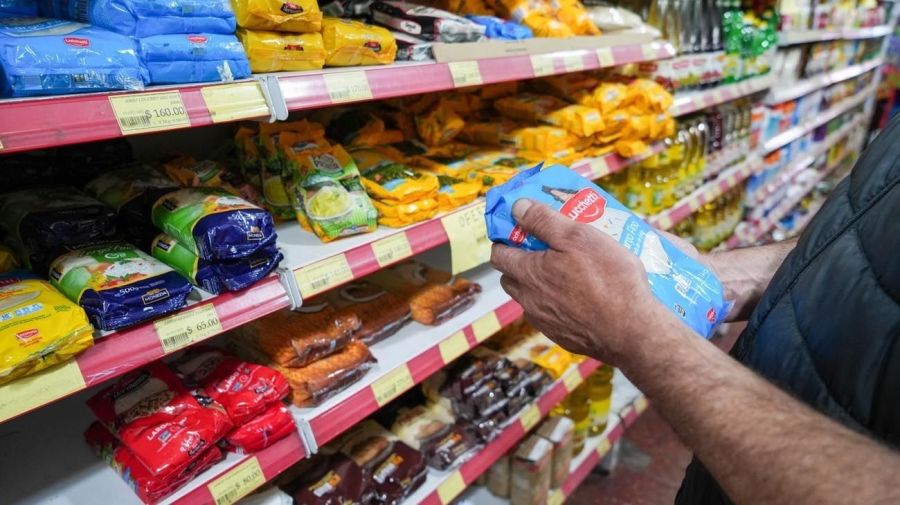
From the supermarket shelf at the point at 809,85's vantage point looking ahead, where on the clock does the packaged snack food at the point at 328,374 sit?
The packaged snack food is roughly at 2 o'clock from the supermarket shelf.

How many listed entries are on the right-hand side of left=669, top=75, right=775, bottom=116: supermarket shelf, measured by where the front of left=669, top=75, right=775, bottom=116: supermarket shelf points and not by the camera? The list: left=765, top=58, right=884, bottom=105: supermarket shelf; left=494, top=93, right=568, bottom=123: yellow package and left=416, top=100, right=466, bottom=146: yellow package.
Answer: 2

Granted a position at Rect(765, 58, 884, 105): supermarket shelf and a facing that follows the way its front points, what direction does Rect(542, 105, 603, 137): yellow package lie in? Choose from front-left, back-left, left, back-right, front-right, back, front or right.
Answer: front-right

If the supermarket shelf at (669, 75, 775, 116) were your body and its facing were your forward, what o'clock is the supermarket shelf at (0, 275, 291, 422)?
the supermarket shelf at (0, 275, 291, 422) is roughly at 2 o'clock from the supermarket shelf at (669, 75, 775, 116).

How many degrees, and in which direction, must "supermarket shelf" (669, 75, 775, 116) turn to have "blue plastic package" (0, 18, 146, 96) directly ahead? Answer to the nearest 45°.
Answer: approximately 45° to its right

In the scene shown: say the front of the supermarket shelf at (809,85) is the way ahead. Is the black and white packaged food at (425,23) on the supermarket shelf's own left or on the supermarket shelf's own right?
on the supermarket shelf's own right

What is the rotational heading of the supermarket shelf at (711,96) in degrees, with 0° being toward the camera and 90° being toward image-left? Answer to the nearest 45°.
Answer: approximately 315°

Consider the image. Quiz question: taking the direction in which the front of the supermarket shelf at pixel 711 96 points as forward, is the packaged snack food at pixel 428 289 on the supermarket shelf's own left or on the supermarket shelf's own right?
on the supermarket shelf's own right

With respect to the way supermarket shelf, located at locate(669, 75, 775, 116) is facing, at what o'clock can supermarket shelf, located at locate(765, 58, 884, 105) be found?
supermarket shelf, located at locate(765, 58, 884, 105) is roughly at 8 o'clock from supermarket shelf, located at locate(669, 75, 775, 116).

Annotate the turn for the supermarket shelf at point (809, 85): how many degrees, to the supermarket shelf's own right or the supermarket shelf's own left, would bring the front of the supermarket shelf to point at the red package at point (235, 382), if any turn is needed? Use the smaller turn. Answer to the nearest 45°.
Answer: approximately 45° to the supermarket shelf's own right

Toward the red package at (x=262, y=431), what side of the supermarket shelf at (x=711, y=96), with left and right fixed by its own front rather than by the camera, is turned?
right

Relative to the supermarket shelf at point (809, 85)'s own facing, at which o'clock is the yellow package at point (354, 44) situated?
The yellow package is roughly at 2 o'clock from the supermarket shelf.

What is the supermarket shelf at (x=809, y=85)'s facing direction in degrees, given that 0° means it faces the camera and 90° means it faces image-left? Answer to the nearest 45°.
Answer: approximately 315°

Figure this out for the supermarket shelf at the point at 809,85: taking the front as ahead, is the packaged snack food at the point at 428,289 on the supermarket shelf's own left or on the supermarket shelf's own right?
on the supermarket shelf's own right

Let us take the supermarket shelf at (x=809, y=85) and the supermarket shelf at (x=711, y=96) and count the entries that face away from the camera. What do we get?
0
